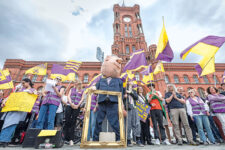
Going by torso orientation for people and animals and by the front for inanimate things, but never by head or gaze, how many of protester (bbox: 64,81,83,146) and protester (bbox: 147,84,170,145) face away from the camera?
0

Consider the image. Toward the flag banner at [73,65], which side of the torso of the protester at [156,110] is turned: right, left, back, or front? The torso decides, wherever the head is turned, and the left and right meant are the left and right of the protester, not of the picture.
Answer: right

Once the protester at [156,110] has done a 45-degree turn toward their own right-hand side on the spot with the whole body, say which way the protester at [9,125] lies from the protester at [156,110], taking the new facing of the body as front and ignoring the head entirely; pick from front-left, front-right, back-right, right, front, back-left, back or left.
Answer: front

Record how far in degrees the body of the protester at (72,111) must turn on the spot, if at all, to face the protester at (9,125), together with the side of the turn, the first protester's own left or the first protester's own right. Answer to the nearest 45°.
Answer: approximately 135° to the first protester's own right

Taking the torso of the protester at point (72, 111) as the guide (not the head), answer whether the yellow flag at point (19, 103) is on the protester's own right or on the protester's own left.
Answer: on the protester's own right

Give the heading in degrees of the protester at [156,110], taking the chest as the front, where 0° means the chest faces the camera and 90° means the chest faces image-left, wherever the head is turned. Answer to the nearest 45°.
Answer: approximately 0°

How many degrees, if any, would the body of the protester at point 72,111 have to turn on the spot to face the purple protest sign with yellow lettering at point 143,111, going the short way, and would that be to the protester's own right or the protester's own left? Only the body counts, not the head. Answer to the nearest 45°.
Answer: approximately 45° to the protester's own left

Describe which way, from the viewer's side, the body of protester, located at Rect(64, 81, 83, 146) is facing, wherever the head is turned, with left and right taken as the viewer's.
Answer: facing the viewer and to the right of the viewer
